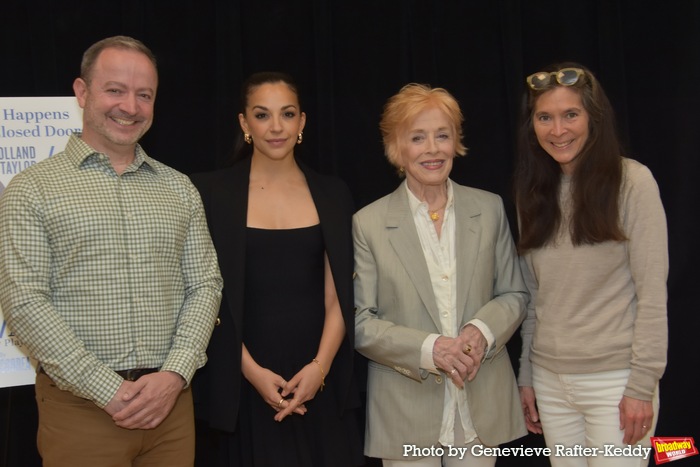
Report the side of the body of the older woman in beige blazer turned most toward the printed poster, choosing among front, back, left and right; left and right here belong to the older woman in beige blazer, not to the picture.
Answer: right

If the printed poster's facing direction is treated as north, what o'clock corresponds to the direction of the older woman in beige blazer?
The older woman in beige blazer is roughly at 10 o'clock from the printed poster.

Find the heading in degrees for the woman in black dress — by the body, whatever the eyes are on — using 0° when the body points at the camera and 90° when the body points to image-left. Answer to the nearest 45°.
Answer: approximately 0°
